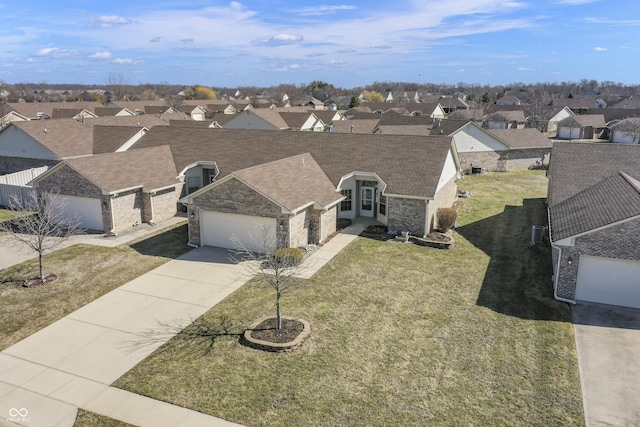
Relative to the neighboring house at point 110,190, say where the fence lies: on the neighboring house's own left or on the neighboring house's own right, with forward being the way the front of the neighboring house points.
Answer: on the neighboring house's own right

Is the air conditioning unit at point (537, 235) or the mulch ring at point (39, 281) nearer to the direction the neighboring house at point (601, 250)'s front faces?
the mulch ring

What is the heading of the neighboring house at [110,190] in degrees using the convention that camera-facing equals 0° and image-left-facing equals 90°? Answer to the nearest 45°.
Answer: approximately 45°

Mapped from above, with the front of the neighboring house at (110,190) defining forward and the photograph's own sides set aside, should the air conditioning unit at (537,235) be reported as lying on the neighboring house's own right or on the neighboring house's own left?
on the neighboring house's own left

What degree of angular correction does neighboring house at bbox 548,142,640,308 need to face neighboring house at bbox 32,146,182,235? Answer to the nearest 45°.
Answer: approximately 90° to its right

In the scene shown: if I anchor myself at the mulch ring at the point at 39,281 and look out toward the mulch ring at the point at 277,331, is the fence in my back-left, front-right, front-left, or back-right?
back-left

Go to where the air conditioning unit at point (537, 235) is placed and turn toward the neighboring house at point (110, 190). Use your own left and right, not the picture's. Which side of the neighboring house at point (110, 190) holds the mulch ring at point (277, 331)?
left

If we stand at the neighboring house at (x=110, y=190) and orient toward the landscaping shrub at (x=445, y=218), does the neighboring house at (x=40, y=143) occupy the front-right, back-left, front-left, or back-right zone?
back-left

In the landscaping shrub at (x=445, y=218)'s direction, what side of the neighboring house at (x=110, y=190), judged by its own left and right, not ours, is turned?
left
